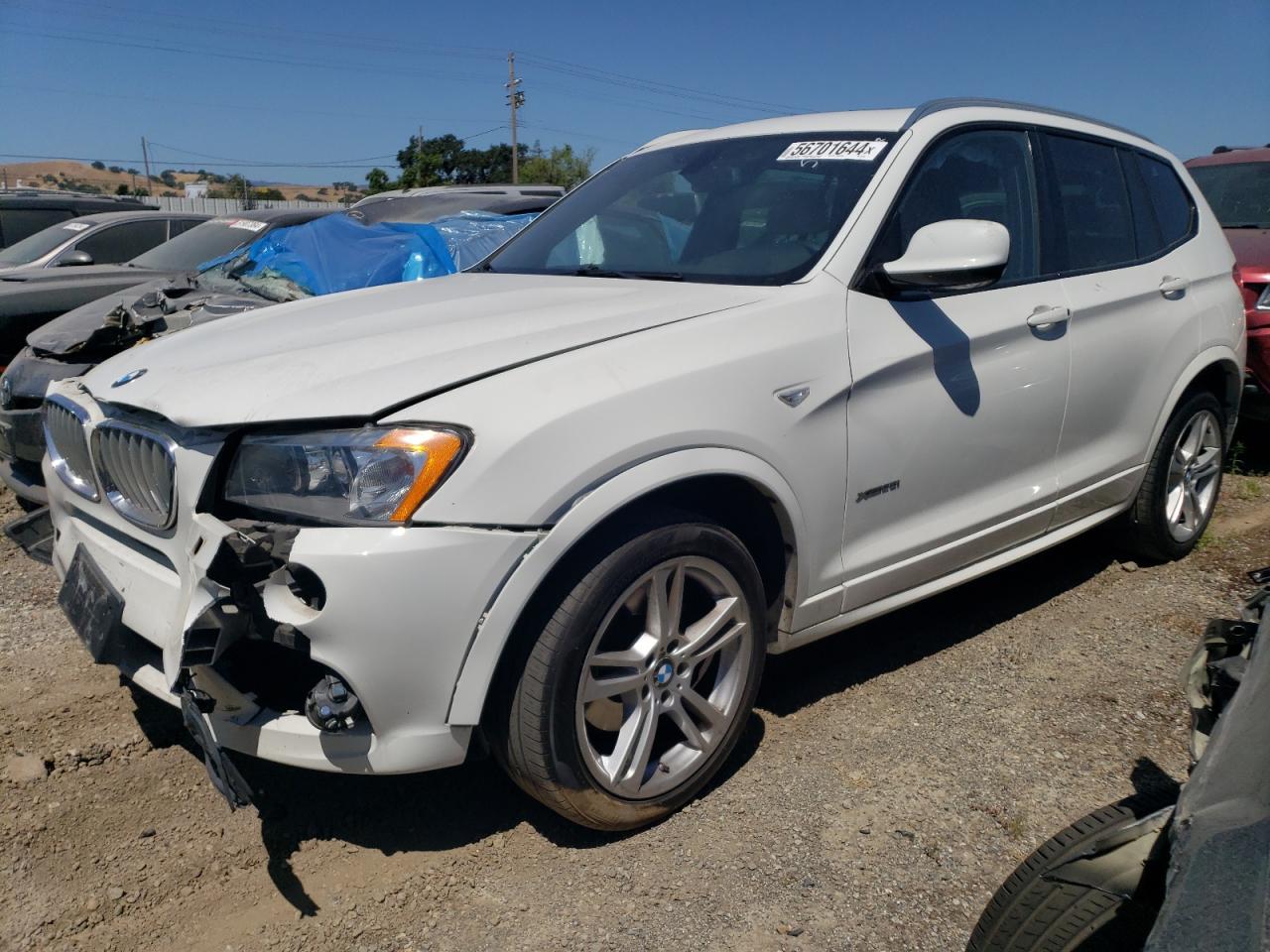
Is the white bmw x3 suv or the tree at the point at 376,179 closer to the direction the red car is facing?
the white bmw x3 suv

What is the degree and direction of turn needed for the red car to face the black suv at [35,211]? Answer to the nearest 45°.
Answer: approximately 90° to its right

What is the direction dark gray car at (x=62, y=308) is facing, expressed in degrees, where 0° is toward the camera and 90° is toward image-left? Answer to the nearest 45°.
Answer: approximately 45°

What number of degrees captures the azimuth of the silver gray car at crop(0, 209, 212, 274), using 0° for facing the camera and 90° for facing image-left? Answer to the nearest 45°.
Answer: approximately 45°

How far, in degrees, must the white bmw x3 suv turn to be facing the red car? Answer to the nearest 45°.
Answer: approximately 180°

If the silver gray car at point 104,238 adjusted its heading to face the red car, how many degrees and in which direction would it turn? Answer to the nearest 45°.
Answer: approximately 90° to its left

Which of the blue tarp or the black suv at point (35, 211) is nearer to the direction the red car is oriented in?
the blue tarp

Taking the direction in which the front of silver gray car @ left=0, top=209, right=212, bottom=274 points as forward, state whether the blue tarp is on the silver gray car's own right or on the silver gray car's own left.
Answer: on the silver gray car's own left

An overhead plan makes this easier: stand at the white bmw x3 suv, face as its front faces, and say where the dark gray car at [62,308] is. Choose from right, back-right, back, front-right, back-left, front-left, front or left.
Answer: right

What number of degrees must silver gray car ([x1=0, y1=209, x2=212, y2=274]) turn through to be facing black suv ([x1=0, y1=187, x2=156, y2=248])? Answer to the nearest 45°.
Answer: approximately 135° to its right

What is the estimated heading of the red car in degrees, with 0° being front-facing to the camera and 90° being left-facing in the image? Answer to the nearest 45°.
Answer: approximately 0°

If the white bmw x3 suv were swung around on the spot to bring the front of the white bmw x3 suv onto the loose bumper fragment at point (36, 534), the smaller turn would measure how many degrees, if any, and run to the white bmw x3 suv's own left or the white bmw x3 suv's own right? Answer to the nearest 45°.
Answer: approximately 45° to the white bmw x3 suv's own right
